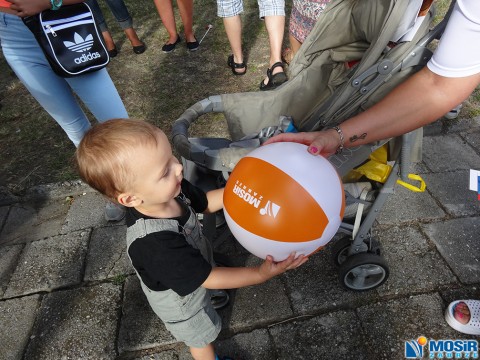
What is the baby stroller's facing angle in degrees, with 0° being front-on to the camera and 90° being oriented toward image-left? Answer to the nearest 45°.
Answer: approximately 90°

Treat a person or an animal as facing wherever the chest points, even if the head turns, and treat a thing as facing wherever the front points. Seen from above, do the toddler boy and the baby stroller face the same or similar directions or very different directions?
very different directions

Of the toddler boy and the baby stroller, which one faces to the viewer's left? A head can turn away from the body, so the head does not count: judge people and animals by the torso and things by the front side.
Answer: the baby stroller

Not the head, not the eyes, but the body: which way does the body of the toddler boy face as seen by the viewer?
to the viewer's right

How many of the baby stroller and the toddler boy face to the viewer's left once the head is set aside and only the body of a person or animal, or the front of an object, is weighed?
1

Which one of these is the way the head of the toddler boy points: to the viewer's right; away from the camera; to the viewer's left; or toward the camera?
to the viewer's right
